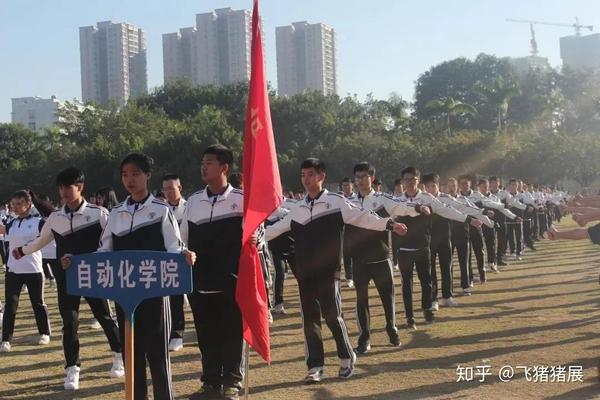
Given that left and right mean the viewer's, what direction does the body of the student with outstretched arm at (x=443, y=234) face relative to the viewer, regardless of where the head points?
facing the viewer and to the left of the viewer

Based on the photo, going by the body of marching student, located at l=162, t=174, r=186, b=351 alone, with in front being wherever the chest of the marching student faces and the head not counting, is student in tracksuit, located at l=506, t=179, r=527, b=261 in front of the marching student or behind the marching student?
behind

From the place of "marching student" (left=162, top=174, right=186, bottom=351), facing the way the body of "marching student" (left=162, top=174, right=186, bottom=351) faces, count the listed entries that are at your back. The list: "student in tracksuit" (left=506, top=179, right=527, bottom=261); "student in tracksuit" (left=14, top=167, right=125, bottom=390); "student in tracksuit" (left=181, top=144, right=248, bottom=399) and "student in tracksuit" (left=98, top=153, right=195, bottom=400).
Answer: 1

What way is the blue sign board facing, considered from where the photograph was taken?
facing the viewer

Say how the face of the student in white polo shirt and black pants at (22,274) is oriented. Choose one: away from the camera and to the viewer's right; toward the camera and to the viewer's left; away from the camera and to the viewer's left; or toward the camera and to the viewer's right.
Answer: toward the camera and to the viewer's left

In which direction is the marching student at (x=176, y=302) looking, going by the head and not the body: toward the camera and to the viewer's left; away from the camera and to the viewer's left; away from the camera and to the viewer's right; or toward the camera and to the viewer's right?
toward the camera and to the viewer's left

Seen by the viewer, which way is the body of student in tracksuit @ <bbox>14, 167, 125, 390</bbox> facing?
toward the camera

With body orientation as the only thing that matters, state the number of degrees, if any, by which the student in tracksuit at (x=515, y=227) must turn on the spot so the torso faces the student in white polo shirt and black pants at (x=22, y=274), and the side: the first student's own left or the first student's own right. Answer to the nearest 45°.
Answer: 0° — they already face them

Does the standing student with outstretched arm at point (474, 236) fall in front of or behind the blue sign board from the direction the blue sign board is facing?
behind

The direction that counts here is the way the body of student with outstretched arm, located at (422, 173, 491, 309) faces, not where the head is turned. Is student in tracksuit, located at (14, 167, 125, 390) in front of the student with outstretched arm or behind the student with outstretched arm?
in front

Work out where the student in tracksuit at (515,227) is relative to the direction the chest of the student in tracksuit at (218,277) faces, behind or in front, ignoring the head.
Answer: behind

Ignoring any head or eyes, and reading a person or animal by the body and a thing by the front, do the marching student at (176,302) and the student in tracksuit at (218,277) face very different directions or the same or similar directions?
same or similar directions

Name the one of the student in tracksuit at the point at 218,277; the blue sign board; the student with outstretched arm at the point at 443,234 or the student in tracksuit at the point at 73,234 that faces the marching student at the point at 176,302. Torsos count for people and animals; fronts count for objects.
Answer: the student with outstretched arm at the point at 443,234

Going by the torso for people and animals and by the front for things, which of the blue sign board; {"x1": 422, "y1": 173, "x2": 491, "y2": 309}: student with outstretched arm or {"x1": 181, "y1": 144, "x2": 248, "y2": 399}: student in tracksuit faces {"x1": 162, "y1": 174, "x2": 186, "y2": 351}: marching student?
{"x1": 422, "y1": 173, "x2": 491, "y2": 309}: student with outstretched arm

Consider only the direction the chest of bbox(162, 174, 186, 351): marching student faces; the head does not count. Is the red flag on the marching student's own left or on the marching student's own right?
on the marching student's own left

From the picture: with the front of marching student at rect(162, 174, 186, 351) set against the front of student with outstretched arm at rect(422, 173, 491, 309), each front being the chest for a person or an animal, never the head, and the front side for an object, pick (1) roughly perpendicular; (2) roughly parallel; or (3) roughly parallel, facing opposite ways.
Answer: roughly parallel
